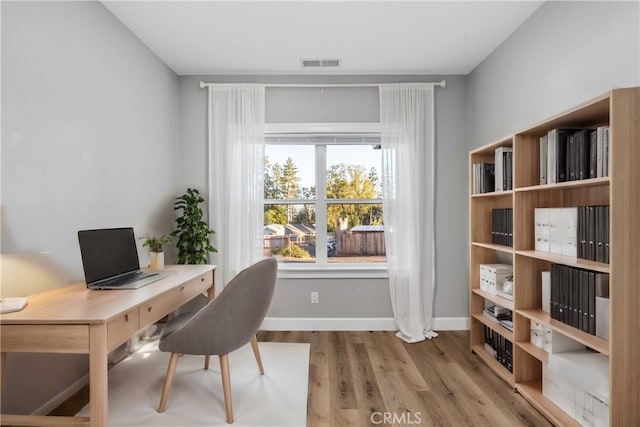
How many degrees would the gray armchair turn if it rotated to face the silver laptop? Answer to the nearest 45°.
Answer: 0° — it already faces it

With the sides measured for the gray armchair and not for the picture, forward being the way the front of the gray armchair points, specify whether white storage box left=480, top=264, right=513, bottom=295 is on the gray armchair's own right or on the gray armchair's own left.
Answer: on the gray armchair's own right

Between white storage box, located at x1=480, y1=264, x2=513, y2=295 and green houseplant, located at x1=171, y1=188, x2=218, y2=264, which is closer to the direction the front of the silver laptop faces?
the white storage box

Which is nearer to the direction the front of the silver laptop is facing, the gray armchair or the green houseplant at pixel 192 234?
the gray armchair

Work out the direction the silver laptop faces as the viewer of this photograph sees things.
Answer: facing the viewer and to the right of the viewer

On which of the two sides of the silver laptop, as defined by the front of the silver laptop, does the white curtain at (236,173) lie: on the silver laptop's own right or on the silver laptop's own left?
on the silver laptop's own left

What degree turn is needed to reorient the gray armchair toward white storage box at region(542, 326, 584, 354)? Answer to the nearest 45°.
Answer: approximately 135° to its right

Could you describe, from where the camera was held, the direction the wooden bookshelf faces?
facing the viewer and to the left of the viewer

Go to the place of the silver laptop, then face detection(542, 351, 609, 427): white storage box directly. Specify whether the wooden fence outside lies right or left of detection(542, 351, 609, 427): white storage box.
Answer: left

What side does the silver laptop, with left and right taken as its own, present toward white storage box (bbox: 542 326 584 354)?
front

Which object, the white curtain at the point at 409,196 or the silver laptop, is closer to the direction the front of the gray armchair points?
the silver laptop

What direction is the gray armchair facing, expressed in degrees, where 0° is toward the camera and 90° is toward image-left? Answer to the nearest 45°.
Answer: approximately 135°

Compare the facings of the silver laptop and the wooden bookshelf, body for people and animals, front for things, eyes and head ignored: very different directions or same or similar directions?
very different directions

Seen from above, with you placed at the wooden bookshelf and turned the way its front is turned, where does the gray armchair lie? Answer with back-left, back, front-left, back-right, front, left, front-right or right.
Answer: front

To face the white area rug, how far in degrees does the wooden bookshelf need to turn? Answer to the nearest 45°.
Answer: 0° — it already faces it

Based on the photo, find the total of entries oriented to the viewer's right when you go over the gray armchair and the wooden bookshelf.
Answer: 0

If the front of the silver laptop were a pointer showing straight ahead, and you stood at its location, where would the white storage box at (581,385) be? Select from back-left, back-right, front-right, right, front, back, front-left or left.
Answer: front
